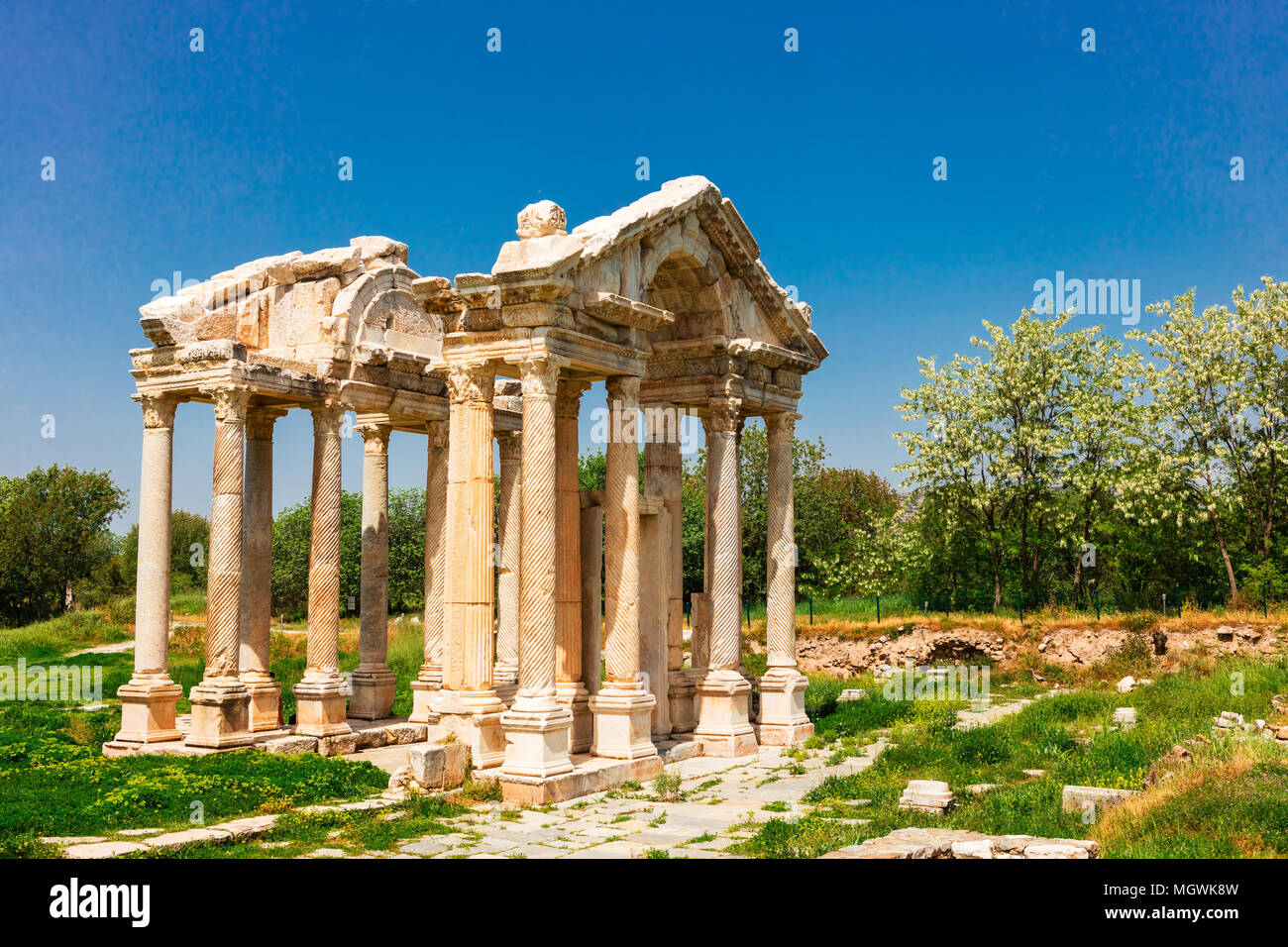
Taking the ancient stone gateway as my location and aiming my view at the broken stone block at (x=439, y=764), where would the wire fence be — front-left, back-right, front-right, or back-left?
back-left
